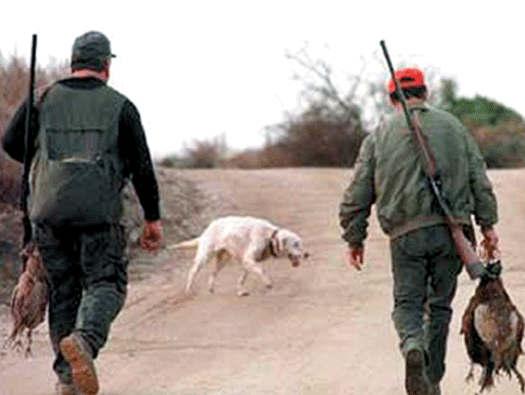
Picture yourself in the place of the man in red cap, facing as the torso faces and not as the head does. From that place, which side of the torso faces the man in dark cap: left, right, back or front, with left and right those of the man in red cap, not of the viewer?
left

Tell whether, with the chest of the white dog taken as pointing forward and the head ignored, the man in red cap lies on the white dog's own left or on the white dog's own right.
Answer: on the white dog's own right

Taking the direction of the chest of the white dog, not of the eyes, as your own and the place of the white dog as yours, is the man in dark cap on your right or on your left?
on your right

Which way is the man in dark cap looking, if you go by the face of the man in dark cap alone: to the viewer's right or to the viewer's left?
to the viewer's right

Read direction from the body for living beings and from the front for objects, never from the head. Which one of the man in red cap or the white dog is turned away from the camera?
the man in red cap

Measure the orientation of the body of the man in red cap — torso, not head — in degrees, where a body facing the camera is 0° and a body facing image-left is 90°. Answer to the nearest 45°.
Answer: approximately 180°

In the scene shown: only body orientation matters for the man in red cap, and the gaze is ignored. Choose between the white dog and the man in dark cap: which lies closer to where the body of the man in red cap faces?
the white dog

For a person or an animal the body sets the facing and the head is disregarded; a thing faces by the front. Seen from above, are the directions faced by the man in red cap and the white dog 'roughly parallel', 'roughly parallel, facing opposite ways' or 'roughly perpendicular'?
roughly perpendicular

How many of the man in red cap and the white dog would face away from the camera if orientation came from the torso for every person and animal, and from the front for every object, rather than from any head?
1

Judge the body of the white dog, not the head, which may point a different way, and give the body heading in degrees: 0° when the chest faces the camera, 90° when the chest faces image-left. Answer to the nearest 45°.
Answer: approximately 270°
